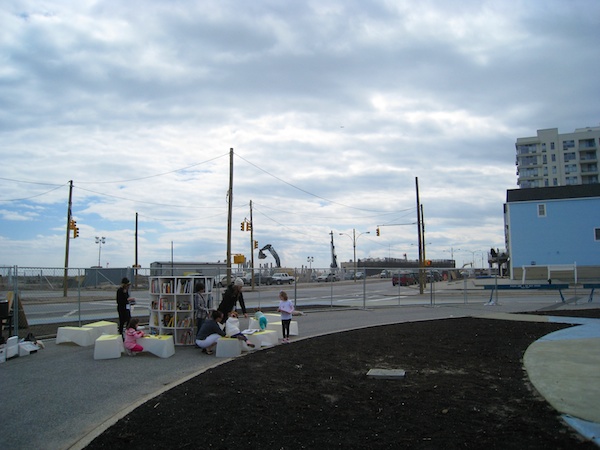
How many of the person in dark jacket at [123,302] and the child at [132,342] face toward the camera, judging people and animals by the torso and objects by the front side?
0

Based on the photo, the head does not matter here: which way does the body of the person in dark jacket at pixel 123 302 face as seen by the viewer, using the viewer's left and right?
facing to the right of the viewer

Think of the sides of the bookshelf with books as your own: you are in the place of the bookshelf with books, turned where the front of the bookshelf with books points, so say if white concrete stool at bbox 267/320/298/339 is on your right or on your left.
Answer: on your left

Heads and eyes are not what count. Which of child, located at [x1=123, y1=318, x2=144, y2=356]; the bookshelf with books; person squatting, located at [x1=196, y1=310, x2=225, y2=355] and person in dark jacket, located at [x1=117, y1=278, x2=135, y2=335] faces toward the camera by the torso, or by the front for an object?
the bookshelf with books

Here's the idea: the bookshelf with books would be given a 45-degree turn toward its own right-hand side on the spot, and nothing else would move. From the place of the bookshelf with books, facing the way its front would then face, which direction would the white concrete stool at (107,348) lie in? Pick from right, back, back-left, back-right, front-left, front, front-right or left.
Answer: front

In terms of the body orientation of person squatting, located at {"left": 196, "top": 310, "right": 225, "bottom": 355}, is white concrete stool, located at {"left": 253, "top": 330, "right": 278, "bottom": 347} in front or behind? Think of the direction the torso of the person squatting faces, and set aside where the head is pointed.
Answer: in front

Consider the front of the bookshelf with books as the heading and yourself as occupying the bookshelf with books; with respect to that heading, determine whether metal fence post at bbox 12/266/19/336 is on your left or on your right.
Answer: on your right

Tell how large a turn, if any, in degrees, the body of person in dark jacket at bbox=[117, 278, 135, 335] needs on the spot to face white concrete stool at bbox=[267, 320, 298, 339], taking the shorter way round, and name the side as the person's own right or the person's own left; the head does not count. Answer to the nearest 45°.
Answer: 0° — they already face it

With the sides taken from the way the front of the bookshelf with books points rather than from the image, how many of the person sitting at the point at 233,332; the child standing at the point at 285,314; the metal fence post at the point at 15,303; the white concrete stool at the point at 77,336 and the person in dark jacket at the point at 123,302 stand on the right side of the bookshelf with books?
3

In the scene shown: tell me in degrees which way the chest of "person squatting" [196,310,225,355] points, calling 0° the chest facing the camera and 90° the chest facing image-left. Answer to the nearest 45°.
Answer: approximately 270°

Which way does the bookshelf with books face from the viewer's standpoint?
toward the camera

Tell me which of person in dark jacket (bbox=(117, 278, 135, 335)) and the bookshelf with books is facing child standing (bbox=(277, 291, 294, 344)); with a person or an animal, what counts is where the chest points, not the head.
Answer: the person in dark jacket

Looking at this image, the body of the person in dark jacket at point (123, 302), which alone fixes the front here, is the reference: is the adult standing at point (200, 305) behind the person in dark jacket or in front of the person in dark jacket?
in front
